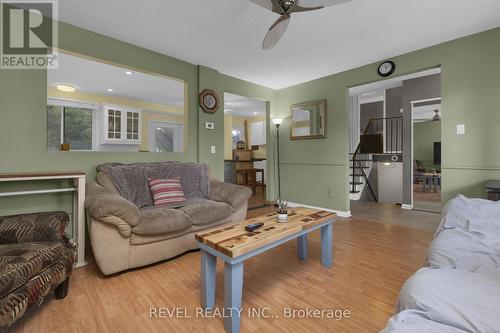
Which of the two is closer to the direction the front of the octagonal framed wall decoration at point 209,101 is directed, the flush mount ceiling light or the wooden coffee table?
the wooden coffee table

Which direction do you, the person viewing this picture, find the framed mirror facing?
facing the viewer and to the left of the viewer

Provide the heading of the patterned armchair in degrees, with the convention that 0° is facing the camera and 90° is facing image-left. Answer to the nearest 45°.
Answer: approximately 315°

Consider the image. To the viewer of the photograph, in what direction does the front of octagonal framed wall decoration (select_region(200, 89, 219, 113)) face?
facing the viewer and to the right of the viewer

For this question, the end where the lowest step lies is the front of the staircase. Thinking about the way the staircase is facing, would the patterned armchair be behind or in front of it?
in front

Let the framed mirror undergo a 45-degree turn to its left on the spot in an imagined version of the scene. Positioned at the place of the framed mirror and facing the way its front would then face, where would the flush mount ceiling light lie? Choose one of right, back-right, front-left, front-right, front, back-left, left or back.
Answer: right

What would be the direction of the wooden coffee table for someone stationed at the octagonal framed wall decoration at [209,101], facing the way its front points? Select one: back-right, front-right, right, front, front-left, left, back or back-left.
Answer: front-right

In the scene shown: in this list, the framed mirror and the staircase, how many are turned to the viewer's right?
0

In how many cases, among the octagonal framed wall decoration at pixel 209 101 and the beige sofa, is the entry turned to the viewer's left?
0

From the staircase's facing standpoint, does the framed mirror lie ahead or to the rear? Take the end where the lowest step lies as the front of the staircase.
ahead

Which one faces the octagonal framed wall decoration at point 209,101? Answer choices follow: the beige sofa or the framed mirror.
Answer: the framed mirror

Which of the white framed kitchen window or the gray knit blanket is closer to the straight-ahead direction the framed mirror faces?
the gray knit blanket

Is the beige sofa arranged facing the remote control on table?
yes
